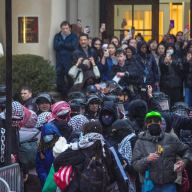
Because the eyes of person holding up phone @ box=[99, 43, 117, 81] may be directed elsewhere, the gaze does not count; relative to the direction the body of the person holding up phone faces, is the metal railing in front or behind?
in front

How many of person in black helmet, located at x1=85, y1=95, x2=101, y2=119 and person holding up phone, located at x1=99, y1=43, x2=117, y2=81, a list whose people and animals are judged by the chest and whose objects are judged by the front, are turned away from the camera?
0

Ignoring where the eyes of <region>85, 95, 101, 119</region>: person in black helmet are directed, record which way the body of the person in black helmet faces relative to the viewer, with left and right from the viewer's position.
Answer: facing the viewer and to the right of the viewer

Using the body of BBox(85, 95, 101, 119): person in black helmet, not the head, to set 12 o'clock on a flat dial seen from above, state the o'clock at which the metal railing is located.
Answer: The metal railing is roughly at 2 o'clock from the person in black helmet.

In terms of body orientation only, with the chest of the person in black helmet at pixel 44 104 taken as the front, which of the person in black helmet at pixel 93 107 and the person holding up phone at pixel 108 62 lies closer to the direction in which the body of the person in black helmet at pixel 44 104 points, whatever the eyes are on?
the person in black helmet

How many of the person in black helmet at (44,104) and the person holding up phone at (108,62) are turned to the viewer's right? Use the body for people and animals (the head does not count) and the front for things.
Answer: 0

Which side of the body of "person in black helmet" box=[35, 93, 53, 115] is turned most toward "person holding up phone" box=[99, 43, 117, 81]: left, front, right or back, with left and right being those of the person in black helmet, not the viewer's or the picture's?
back
